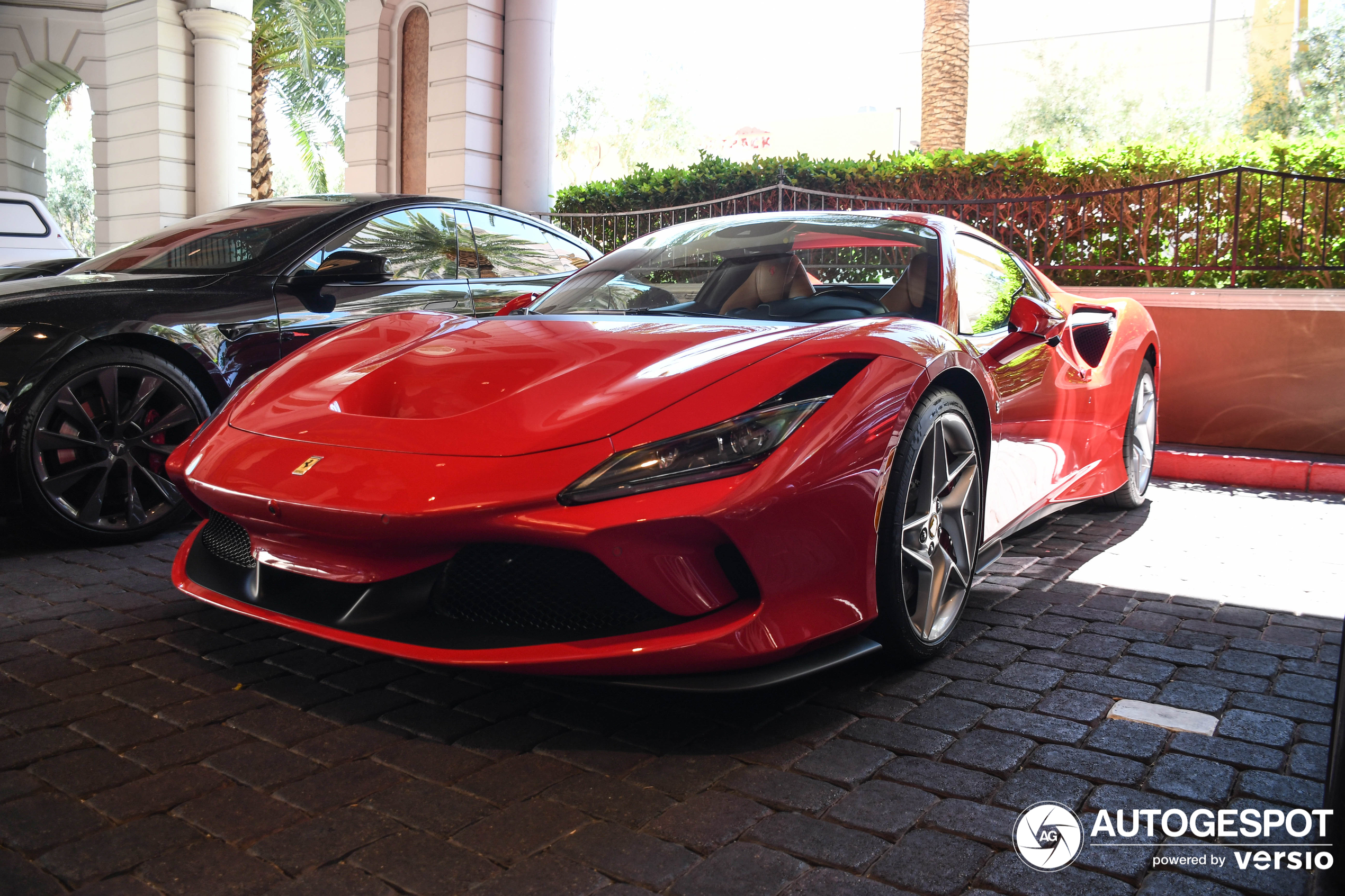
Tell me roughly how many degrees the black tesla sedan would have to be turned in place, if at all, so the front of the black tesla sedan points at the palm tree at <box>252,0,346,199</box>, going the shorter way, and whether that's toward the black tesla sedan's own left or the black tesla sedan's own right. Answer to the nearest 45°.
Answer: approximately 135° to the black tesla sedan's own right

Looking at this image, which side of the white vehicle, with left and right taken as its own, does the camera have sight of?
left

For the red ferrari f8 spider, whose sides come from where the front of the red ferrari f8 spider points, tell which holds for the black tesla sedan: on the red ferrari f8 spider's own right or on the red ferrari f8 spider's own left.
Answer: on the red ferrari f8 spider's own right

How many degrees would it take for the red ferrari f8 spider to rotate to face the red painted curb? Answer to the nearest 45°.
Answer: approximately 180°

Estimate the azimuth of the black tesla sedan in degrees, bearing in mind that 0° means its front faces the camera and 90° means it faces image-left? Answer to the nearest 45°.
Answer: approximately 45°
